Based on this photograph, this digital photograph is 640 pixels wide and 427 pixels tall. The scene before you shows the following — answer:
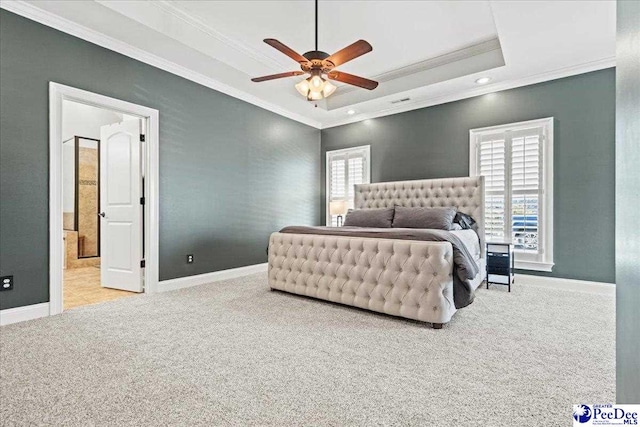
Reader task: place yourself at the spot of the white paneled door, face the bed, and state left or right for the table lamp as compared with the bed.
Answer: left

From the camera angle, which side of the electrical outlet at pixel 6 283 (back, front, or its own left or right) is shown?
front

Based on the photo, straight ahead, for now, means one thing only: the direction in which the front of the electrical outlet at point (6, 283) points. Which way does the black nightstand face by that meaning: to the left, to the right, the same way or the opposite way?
to the right

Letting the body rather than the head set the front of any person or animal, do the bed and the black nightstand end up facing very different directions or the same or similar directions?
same or similar directions

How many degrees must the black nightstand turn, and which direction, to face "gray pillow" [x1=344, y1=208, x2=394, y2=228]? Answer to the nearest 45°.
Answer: approximately 90° to its right

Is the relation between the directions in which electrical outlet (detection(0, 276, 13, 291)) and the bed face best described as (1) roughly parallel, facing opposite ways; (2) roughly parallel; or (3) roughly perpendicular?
roughly perpendicular

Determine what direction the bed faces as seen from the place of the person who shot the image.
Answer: facing the viewer and to the left of the viewer

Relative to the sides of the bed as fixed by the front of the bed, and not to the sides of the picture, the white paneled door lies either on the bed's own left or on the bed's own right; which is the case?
on the bed's own right

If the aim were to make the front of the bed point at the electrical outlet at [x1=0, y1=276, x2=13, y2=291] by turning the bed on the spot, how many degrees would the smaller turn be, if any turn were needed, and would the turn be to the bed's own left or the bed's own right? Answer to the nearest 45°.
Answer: approximately 45° to the bed's own right

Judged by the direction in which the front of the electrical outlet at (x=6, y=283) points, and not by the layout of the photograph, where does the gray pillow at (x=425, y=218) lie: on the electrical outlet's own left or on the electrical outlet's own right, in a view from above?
on the electrical outlet's own left

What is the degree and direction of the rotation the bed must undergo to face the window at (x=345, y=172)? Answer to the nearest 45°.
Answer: approximately 135° to its right

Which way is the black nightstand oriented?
toward the camera

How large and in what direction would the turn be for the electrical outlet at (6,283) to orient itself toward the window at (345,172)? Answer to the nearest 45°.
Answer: approximately 90° to its left

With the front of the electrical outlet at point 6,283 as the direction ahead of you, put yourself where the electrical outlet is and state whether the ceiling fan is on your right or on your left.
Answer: on your left
